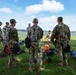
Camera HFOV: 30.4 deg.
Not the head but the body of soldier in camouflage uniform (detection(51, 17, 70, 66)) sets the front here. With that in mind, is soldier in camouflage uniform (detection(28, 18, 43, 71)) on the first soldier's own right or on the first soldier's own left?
on the first soldier's own left

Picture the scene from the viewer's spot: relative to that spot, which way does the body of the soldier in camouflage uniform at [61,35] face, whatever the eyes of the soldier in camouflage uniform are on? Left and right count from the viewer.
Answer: facing away from the viewer
